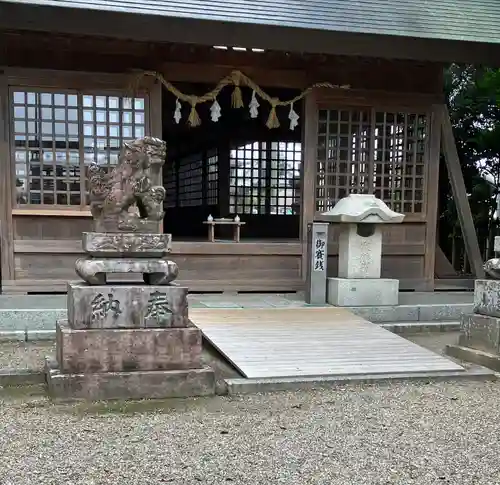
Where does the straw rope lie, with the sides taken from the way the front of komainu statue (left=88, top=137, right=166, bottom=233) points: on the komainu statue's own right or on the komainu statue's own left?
on the komainu statue's own left

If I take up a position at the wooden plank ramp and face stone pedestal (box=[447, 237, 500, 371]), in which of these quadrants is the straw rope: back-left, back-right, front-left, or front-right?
back-left

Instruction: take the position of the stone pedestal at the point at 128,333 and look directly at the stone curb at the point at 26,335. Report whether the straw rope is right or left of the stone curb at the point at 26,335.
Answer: right

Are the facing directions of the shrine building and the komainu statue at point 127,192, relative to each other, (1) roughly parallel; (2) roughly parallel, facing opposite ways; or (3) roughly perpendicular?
roughly perpendicular

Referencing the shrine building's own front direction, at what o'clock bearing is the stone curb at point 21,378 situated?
The stone curb is roughly at 1 o'clock from the shrine building.

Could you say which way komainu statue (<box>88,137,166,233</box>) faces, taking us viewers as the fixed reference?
facing to the right of the viewer

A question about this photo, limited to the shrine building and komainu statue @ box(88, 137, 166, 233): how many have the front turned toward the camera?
1

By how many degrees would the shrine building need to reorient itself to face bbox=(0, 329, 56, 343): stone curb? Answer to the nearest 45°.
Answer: approximately 45° to its right
